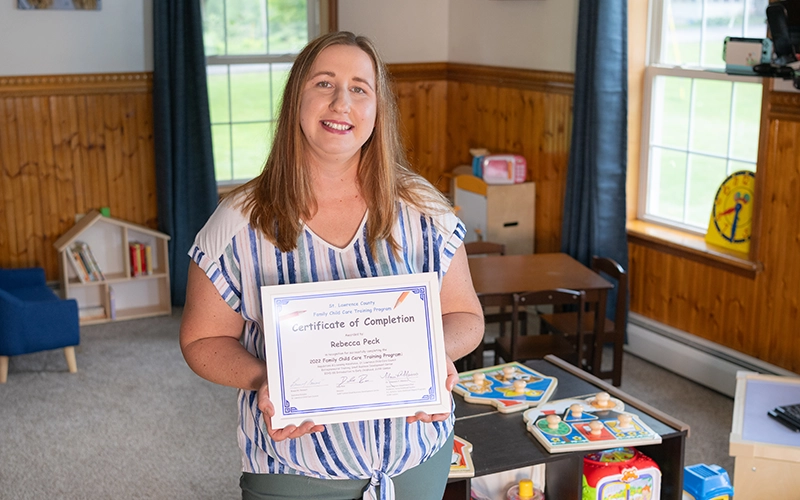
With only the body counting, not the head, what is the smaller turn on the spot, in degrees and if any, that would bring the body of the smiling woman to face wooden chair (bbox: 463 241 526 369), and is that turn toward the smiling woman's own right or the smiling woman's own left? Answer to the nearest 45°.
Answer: approximately 180°

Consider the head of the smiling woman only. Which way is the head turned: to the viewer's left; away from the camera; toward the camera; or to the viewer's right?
toward the camera

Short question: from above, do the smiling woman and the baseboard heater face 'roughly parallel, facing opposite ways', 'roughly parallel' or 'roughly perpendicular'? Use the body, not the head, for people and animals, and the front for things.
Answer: roughly perpendicular

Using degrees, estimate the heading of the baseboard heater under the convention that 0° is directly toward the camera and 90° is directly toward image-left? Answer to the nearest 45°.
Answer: approximately 45°

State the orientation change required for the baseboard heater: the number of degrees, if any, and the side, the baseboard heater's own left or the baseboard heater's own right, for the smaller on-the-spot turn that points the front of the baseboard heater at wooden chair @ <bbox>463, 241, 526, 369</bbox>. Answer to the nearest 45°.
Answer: approximately 45° to the baseboard heater's own right

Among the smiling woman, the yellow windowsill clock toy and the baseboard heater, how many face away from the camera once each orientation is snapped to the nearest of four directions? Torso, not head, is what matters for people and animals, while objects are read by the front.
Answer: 0

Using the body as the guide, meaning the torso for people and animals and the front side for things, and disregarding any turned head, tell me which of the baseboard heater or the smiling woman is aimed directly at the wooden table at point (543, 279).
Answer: the baseboard heater

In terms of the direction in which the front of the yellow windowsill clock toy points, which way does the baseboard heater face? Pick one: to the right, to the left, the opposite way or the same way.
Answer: the same way

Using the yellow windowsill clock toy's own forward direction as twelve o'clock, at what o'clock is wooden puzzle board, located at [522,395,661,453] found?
The wooden puzzle board is roughly at 11 o'clock from the yellow windowsill clock toy.

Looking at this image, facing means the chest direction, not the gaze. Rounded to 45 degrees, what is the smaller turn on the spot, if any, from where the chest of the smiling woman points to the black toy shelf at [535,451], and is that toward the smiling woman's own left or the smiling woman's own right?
approximately 135° to the smiling woman's own left

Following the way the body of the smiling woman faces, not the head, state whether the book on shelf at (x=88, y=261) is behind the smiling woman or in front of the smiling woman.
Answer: behind

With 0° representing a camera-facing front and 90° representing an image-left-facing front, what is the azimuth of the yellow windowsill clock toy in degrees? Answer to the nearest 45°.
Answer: approximately 45°

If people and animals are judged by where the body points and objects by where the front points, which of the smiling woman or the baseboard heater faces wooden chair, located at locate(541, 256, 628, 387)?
the baseboard heater

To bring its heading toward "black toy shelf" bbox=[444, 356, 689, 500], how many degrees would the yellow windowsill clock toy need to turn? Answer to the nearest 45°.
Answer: approximately 45° to its left

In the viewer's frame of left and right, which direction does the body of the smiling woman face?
facing the viewer

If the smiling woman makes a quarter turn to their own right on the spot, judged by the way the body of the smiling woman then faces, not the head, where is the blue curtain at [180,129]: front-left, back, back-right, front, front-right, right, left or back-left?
right

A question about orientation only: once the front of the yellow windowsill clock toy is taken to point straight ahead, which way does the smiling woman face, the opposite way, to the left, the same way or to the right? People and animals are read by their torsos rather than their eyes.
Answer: to the left

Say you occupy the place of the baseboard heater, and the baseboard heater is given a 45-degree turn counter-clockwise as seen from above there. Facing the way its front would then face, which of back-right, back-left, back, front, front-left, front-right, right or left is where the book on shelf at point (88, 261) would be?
right

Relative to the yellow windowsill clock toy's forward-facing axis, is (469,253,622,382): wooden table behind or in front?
in front

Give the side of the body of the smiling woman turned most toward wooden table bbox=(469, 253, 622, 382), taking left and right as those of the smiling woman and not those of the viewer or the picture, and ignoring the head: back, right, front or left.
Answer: back
